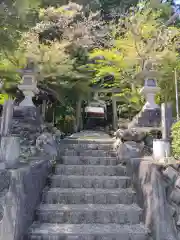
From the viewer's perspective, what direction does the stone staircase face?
toward the camera

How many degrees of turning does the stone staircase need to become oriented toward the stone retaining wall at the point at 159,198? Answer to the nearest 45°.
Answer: approximately 45° to its left

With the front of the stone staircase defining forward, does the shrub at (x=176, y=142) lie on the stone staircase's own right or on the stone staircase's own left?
on the stone staircase's own left

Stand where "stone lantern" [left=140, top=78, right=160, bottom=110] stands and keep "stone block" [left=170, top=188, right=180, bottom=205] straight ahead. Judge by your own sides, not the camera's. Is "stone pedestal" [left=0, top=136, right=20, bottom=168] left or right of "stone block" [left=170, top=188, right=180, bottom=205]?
right

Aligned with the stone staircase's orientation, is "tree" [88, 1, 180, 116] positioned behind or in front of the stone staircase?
behind

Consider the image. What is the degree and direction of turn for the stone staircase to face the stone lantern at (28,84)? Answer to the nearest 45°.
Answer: approximately 135° to its right

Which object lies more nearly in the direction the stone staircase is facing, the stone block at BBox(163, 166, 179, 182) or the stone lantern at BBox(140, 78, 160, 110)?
the stone block

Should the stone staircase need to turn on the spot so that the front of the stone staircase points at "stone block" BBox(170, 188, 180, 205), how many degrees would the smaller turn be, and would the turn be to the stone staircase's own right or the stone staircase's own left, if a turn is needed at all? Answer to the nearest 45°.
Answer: approximately 45° to the stone staircase's own left

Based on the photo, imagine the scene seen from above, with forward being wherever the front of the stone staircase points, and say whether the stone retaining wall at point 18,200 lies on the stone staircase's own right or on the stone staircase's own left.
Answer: on the stone staircase's own right

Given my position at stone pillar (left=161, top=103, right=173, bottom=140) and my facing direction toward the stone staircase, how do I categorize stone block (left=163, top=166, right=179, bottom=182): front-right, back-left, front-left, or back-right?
front-left

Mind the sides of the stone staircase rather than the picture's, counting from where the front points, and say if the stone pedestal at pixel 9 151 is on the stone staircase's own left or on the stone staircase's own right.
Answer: on the stone staircase's own right

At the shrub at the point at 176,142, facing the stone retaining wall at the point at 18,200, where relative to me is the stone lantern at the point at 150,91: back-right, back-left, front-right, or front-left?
back-right
